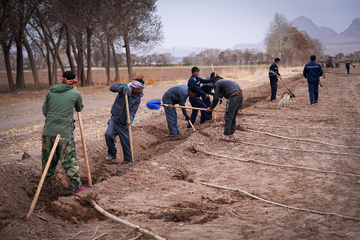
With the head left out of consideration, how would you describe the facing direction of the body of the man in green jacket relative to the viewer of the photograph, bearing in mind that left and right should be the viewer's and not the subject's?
facing away from the viewer and to the right of the viewer

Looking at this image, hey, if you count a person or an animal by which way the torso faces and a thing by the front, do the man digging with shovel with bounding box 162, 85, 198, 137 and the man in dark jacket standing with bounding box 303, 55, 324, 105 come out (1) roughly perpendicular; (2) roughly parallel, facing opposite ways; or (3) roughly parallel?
roughly perpendicular

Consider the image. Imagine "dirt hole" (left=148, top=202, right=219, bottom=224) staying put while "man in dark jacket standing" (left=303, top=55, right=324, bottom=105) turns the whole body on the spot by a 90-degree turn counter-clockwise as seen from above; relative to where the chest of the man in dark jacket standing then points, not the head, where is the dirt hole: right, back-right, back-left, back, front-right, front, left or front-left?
left

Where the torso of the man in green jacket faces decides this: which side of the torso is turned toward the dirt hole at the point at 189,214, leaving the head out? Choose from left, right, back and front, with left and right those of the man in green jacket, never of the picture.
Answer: right

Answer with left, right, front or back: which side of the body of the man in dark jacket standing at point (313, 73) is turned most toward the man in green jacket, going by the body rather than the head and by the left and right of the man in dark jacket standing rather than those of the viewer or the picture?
back

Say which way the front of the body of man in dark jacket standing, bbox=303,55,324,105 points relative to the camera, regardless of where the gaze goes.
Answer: away from the camera

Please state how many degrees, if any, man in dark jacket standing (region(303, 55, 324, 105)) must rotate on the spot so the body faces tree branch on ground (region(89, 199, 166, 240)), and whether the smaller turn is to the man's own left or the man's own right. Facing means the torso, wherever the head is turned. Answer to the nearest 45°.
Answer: approximately 180°

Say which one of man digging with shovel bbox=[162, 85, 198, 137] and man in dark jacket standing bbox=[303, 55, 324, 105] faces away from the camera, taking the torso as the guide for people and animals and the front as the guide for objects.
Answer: the man in dark jacket standing
